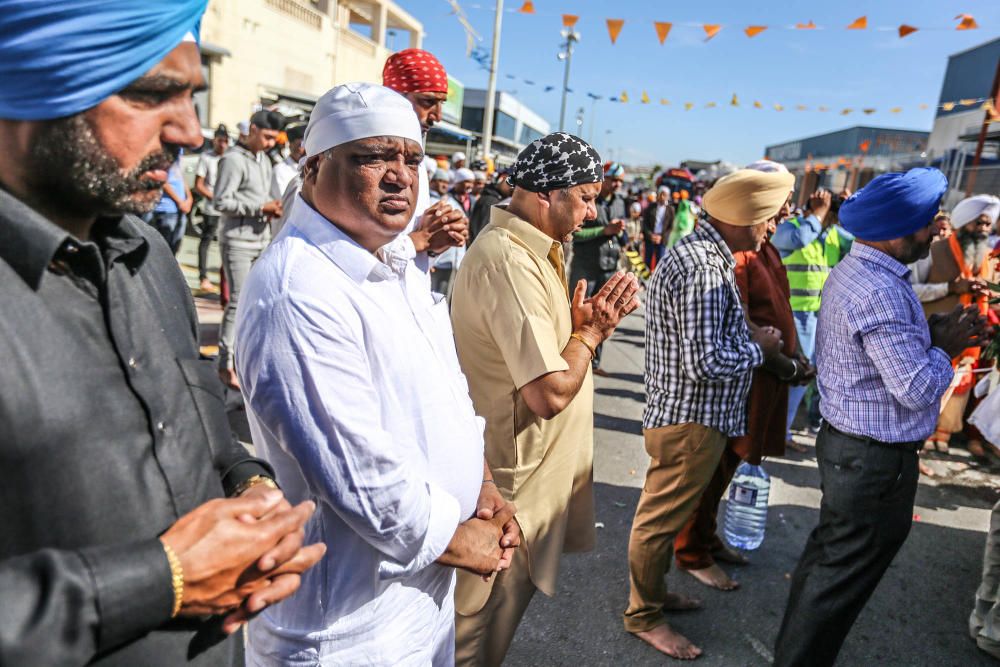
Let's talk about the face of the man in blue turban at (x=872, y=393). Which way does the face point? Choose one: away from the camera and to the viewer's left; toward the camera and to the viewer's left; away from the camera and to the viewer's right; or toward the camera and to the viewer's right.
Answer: away from the camera and to the viewer's right

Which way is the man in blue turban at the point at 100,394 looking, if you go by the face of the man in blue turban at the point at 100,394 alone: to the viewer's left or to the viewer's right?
to the viewer's right

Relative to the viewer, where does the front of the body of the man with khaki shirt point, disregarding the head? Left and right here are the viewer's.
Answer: facing to the right of the viewer

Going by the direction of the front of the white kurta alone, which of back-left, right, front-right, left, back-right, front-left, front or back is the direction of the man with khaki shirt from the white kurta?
left

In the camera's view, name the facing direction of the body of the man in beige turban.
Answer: to the viewer's right

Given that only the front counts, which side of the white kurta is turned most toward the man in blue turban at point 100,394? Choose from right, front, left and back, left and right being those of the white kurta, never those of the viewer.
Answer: right

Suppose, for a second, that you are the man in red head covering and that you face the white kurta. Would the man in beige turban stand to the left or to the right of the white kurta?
left

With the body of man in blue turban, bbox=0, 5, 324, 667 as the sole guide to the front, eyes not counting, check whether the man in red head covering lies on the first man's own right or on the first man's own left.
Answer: on the first man's own left

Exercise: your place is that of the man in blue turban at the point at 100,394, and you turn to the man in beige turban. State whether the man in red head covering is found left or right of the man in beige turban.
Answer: left

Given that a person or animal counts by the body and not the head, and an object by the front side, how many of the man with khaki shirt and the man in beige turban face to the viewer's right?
2
